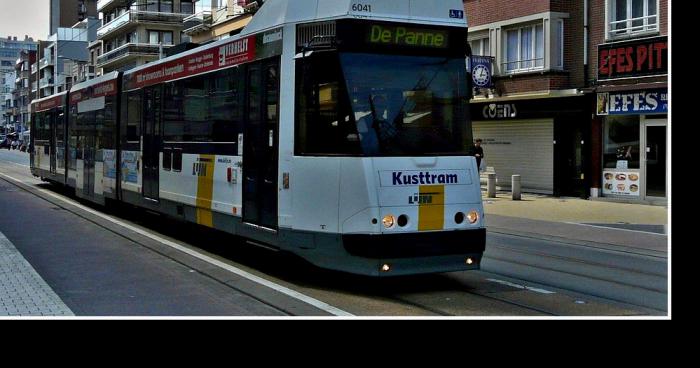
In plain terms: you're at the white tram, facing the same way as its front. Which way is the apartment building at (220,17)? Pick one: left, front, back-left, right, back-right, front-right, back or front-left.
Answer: back-left

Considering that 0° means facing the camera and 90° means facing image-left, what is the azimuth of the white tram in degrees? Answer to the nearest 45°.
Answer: approximately 315°

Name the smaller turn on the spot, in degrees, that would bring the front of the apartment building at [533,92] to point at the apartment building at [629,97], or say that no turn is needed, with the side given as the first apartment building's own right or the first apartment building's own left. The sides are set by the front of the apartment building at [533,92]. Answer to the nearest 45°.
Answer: approximately 90° to the first apartment building's own left

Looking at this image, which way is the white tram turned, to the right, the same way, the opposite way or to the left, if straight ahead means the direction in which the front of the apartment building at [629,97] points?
to the left

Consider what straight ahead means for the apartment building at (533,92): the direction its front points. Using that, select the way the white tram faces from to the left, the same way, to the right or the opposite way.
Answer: to the left

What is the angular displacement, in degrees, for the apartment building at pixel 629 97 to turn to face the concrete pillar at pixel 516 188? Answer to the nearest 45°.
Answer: approximately 45° to its right
